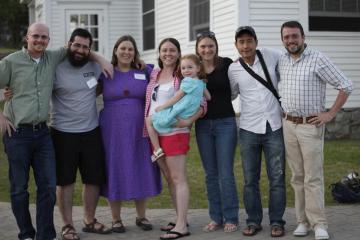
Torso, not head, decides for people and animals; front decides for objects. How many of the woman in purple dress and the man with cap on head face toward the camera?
2

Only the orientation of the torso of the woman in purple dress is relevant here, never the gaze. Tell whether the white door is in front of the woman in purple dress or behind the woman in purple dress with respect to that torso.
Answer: behind

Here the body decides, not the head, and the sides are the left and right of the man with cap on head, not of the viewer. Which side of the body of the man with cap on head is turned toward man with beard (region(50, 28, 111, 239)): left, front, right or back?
right

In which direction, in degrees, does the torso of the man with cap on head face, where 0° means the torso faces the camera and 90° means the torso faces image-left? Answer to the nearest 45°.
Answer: approximately 0°

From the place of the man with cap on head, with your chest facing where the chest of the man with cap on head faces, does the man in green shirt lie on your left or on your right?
on your right

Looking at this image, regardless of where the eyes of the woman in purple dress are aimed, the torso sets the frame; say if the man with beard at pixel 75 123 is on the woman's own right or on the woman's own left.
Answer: on the woman's own right

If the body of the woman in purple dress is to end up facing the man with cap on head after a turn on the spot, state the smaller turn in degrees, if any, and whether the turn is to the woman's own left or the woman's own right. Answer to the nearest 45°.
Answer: approximately 90° to the woman's own left

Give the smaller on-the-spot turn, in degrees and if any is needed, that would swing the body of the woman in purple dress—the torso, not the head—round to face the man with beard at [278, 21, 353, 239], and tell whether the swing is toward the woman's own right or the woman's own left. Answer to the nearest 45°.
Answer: approximately 90° to the woman's own left
